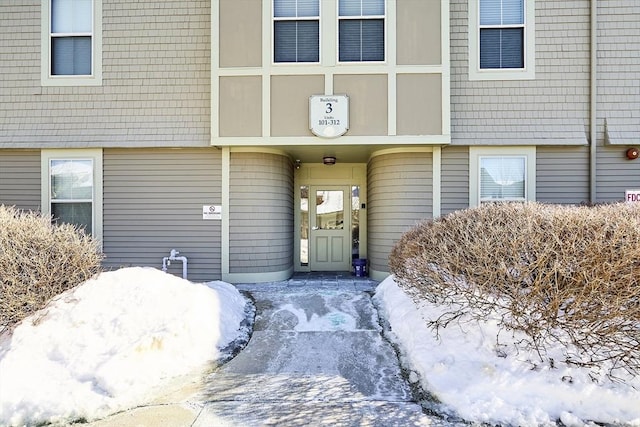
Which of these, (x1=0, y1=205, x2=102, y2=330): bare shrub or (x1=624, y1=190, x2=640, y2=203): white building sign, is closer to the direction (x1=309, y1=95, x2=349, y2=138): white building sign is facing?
the bare shrub

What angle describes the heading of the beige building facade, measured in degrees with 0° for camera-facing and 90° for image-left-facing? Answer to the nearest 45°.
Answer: approximately 0°
